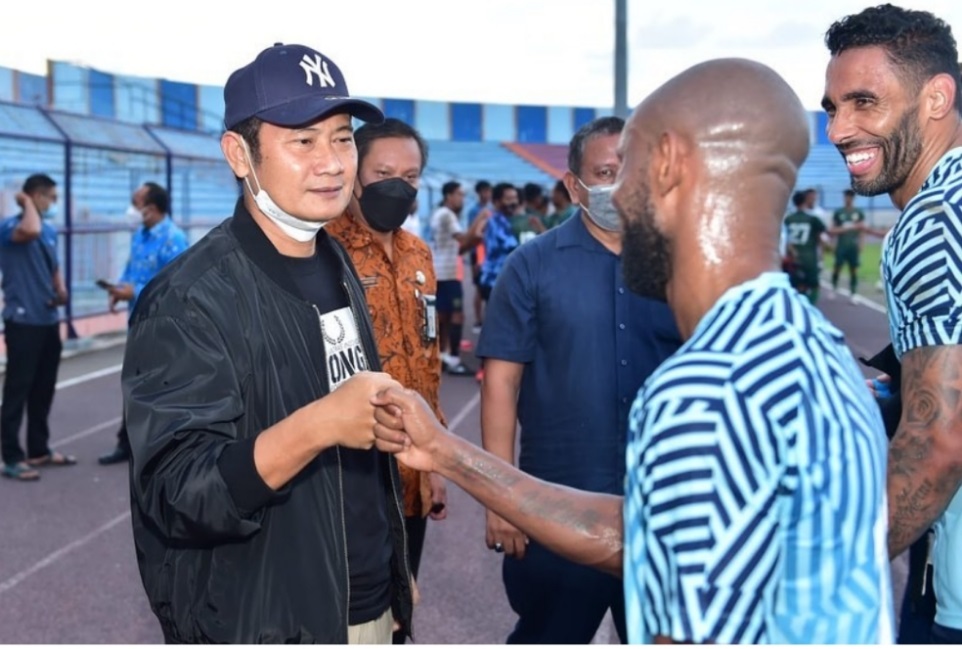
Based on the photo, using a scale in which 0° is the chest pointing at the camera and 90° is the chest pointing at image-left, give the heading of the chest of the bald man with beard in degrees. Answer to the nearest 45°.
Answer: approximately 135°

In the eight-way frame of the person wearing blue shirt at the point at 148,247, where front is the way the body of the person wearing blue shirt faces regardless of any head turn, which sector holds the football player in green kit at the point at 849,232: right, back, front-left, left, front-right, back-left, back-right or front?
back-right

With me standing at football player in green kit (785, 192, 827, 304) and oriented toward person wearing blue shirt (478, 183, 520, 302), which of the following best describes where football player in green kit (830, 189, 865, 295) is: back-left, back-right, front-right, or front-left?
back-right

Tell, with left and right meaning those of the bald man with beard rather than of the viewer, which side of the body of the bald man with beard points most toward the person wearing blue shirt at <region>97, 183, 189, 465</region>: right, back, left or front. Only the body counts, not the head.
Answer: front

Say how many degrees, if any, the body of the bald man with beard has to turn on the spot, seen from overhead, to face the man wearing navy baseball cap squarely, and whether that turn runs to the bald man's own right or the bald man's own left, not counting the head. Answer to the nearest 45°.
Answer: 0° — they already face them

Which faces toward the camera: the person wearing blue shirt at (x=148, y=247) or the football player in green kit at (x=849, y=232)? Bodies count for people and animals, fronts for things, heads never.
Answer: the football player in green kit

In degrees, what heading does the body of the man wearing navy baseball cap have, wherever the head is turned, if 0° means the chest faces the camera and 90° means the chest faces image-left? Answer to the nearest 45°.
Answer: approximately 315°

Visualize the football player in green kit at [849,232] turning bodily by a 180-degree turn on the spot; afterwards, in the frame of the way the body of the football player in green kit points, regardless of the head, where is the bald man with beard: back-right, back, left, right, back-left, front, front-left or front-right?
back

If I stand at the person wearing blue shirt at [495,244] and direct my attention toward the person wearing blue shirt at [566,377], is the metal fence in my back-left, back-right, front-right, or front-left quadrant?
back-right

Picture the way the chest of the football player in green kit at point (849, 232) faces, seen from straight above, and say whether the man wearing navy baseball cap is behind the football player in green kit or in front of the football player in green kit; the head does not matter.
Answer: in front

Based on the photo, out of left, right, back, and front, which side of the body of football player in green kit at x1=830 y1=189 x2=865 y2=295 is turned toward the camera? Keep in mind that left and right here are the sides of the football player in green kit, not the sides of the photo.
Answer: front

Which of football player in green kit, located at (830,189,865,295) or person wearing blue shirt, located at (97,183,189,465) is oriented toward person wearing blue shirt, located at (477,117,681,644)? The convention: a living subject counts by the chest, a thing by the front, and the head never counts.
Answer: the football player in green kit

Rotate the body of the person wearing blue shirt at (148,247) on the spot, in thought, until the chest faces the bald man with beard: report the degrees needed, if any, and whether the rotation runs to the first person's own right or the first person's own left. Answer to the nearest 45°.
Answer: approximately 90° to the first person's own left

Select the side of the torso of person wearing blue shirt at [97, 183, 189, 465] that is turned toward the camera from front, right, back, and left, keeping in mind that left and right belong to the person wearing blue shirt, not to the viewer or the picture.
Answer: left

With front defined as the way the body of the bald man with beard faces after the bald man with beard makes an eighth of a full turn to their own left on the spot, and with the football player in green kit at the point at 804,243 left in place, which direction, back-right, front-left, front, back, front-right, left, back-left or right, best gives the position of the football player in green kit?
right

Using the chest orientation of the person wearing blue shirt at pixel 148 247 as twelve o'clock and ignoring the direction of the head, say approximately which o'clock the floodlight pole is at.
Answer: The floodlight pole is roughly at 5 o'clock from the person wearing blue shirt.

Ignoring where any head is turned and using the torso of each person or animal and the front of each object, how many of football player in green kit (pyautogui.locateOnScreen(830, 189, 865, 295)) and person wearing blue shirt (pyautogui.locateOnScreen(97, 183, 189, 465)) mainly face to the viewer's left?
1
